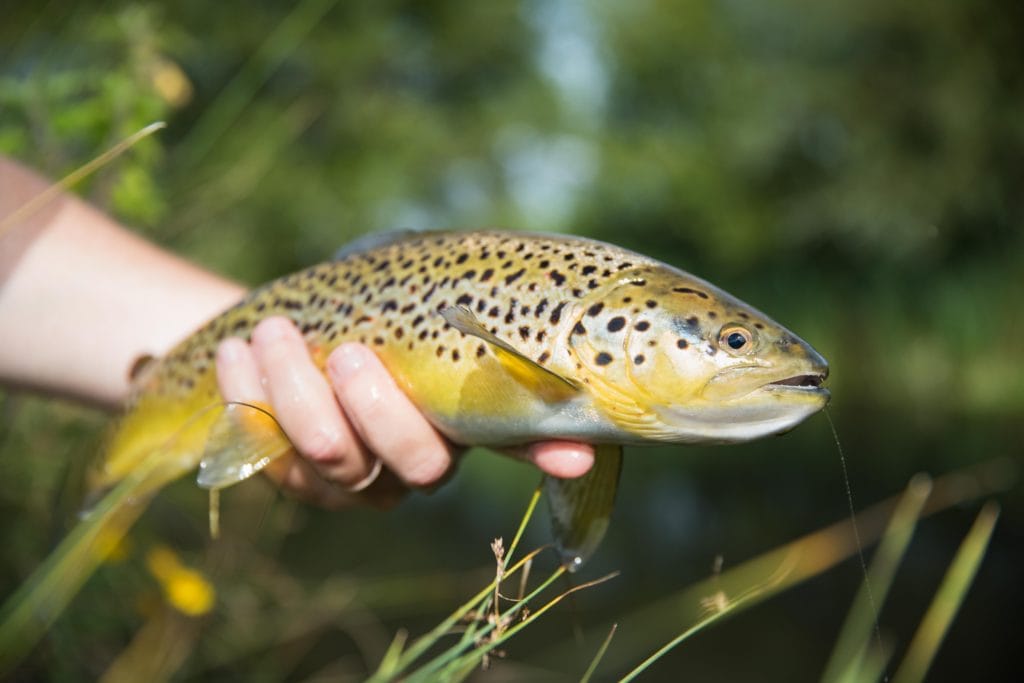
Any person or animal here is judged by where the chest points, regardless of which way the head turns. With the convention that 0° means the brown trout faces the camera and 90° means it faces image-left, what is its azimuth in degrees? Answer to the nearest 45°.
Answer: approximately 270°
